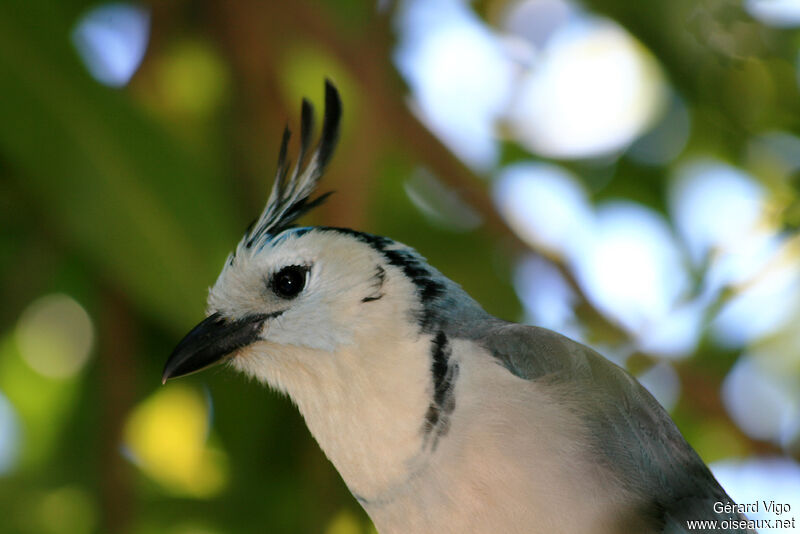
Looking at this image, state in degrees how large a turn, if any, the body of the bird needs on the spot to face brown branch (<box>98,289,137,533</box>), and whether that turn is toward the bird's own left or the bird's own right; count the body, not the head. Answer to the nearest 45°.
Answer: approximately 45° to the bird's own right

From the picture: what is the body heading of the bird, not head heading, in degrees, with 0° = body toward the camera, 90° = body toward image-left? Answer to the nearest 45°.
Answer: approximately 90°

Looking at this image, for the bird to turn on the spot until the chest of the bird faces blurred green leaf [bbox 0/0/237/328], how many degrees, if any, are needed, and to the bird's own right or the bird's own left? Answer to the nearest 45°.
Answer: approximately 45° to the bird's own right
